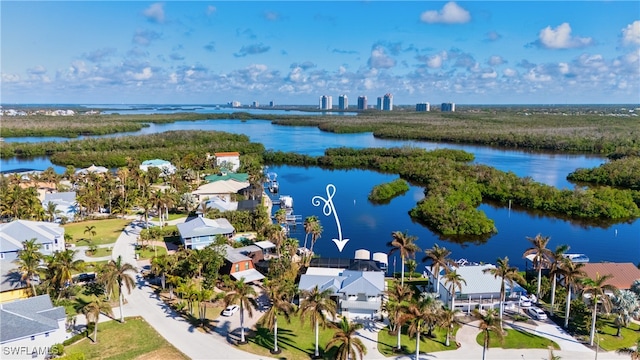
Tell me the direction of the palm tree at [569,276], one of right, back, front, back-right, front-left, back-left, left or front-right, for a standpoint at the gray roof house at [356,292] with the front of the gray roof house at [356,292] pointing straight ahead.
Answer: left

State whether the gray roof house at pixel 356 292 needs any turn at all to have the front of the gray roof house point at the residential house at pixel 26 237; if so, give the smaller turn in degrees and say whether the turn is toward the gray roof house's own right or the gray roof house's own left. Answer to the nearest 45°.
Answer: approximately 90° to the gray roof house's own right

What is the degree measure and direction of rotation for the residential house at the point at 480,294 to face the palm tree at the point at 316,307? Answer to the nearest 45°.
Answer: approximately 45° to its right

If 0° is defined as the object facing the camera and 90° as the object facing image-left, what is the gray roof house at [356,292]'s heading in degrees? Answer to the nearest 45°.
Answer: approximately 0°

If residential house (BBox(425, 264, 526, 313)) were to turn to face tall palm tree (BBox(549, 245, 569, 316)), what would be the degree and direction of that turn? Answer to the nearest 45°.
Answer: approximately 90° to its left

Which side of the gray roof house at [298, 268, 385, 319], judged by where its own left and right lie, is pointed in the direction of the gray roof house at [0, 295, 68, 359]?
right

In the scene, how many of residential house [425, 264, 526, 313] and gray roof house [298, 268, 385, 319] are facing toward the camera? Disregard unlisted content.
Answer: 2

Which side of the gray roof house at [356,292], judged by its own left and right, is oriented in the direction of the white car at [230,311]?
right

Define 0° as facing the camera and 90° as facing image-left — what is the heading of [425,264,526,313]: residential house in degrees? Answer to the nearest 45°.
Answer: approximately 0°

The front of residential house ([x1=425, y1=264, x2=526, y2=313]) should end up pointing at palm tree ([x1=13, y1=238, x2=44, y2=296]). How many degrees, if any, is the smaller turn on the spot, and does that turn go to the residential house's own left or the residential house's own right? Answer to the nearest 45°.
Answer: approximately 90° to the residential house's own right

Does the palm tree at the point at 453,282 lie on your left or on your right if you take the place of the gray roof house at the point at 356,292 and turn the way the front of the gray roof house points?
on your left

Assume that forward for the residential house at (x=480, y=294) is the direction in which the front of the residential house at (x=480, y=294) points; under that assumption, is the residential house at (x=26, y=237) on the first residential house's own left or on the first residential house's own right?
on the first residential house's own right
